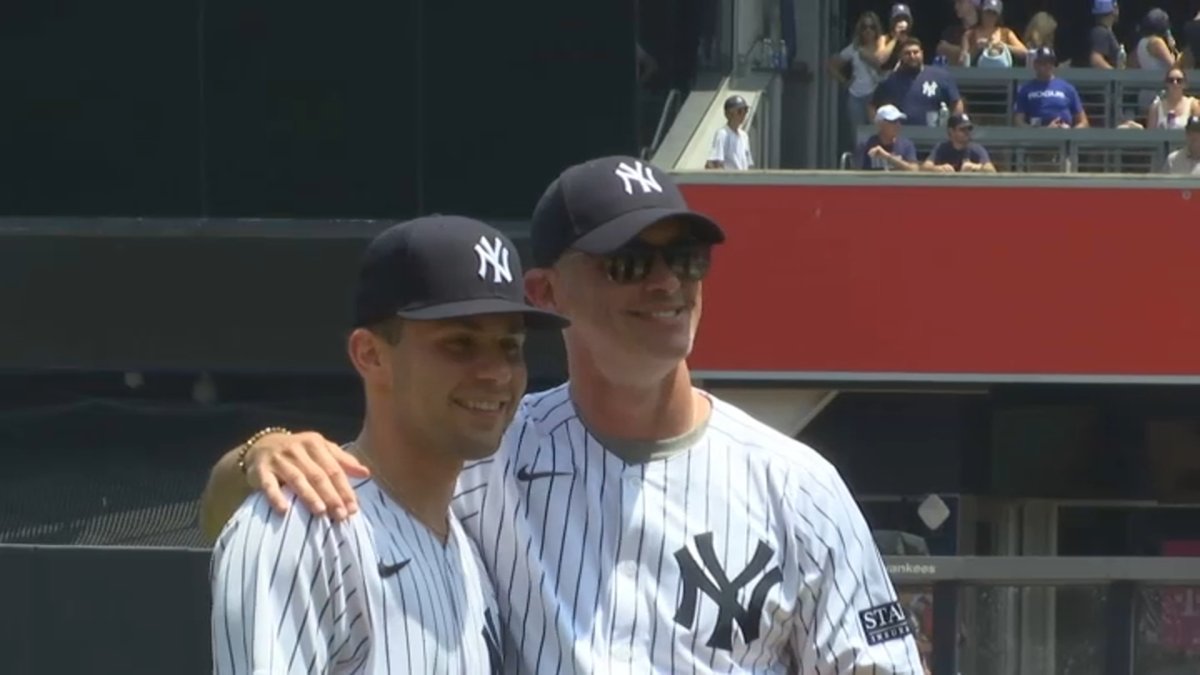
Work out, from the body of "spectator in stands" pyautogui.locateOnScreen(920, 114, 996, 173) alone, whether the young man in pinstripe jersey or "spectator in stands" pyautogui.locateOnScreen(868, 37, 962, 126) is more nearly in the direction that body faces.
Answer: the young man in pinstripe jersey

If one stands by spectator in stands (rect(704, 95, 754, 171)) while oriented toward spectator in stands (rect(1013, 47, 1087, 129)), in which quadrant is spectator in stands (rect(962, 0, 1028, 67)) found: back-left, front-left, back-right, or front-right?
front-left

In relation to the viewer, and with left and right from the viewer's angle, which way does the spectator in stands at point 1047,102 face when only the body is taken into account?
facing the viewer

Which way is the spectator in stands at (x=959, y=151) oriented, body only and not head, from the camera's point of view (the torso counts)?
toward the camera

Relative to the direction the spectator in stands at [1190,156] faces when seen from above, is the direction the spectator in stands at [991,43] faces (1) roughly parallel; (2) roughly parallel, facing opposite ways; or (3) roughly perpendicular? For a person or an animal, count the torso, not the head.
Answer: roughly parallel

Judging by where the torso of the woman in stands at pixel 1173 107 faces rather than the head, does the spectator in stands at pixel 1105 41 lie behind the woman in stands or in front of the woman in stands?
behind

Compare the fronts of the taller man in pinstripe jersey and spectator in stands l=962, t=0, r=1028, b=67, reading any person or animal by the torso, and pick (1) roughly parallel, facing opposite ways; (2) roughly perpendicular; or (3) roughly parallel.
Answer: roughly parallel

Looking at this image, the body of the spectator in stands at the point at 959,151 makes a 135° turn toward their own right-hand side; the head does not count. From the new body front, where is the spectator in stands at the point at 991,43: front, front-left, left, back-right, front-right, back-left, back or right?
front-right

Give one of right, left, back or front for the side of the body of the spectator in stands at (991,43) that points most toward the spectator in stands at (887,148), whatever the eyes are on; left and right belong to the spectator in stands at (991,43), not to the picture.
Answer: front

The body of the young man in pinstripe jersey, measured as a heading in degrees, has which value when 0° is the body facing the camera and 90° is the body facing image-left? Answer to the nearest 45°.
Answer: approximately 315°

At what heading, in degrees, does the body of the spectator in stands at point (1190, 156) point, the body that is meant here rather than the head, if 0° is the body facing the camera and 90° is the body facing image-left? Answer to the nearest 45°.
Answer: approximately 0°

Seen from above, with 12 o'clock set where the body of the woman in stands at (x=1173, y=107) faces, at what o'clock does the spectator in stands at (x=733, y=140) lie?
The spectator in stands is roughly at 2 o'clock from the woman in stands.

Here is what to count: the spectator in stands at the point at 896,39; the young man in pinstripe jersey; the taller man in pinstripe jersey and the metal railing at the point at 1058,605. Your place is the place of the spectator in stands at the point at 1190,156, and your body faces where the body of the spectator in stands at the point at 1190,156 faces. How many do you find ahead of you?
3

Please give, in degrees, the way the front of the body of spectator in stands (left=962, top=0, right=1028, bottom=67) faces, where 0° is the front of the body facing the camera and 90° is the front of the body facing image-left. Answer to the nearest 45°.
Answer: approximately 0°

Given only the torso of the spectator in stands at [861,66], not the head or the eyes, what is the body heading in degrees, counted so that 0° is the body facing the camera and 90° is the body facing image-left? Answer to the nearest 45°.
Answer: approximately 315°

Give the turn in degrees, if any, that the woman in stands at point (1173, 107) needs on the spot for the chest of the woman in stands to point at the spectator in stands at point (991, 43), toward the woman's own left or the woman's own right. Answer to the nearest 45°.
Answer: approximately 135° to the woman's own right
